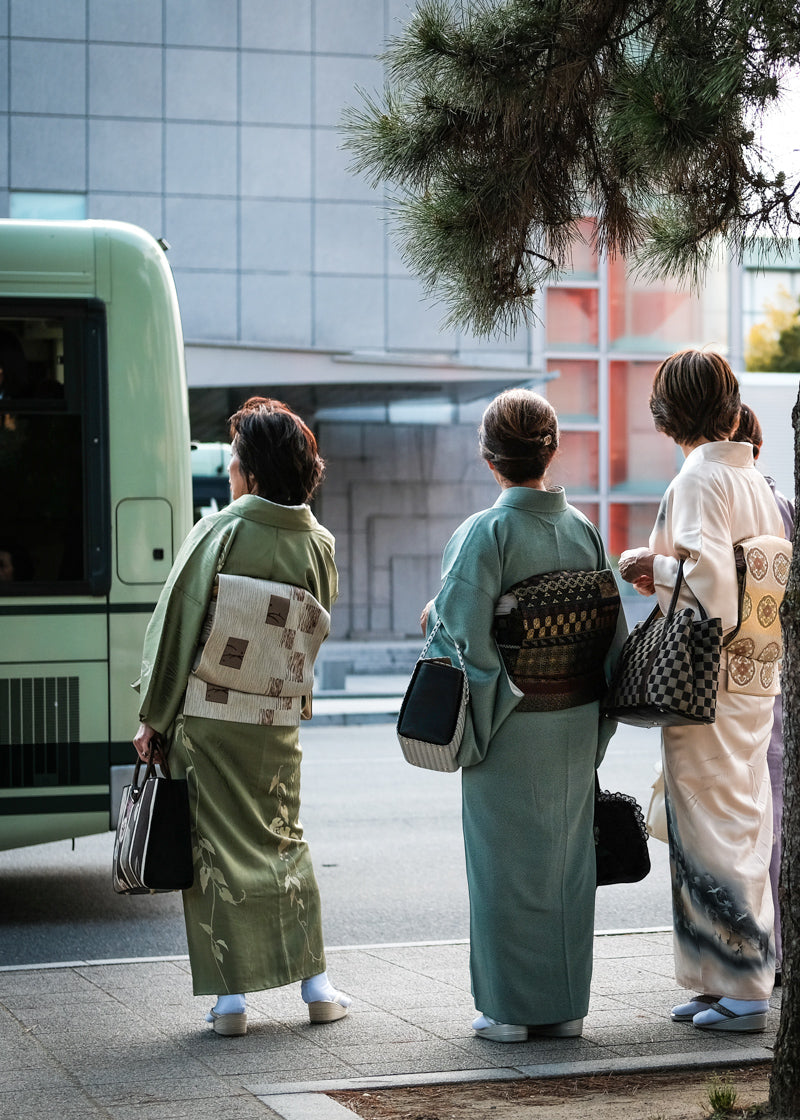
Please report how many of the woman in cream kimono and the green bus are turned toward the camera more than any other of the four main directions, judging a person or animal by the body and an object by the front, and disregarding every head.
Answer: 0

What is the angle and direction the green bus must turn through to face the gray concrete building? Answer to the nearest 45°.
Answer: approximately 90° to its right

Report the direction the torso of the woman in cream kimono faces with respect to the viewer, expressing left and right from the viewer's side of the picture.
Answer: facing away from the viewer and to the left of the viewer

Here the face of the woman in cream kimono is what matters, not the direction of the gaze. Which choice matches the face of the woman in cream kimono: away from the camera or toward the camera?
away from the camera

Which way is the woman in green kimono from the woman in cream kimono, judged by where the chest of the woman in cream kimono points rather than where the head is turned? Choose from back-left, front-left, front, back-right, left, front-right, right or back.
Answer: front-left

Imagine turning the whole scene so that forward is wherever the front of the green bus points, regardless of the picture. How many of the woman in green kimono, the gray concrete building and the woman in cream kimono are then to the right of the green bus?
1

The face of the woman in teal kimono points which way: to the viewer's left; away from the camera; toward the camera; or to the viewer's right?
away from the camera
